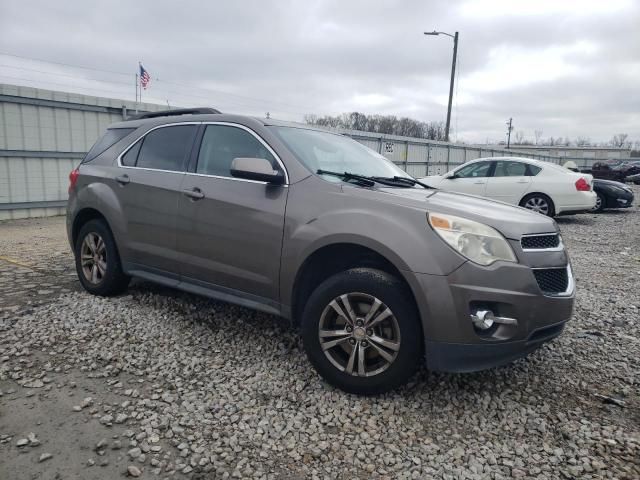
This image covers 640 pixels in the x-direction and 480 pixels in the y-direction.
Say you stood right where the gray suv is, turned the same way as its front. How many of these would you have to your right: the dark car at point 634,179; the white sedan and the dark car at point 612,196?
0

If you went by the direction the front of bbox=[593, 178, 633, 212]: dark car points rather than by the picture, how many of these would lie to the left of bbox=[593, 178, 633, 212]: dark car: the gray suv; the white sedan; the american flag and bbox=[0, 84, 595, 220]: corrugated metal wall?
0

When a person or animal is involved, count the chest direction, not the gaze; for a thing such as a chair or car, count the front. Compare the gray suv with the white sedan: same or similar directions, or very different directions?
very different directions

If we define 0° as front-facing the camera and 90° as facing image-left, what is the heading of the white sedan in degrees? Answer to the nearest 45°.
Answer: approximately 90°

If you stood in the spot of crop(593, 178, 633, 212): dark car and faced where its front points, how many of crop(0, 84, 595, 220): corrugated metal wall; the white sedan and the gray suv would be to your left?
0

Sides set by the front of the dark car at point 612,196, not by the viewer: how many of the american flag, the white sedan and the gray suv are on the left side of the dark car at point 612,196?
0

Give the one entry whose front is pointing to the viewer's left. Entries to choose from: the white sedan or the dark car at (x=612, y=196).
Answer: the white sedan

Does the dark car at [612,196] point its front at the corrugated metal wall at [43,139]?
no

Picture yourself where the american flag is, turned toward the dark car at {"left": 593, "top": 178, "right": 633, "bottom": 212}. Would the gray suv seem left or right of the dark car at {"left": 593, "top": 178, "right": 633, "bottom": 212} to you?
right

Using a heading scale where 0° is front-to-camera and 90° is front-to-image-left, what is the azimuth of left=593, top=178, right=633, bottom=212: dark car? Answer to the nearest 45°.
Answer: approximately 315°

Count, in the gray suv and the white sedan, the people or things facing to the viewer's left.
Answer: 1

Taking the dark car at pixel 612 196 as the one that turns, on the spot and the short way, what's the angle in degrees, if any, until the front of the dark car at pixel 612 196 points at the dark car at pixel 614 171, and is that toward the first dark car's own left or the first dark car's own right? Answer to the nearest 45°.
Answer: approximately 135° to the first dark car's own left

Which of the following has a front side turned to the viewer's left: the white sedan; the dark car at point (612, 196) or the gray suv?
the white sedan

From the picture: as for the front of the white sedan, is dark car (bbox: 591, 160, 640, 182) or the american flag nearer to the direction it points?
the american flag
